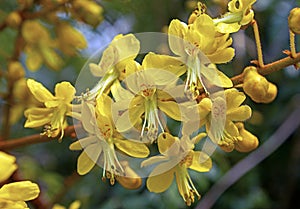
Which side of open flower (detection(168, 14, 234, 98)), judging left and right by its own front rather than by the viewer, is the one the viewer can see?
front

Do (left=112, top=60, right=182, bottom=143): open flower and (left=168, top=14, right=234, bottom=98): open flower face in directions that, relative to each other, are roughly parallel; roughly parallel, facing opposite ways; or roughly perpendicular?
roughly parallel

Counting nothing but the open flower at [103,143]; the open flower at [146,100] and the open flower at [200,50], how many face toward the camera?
3

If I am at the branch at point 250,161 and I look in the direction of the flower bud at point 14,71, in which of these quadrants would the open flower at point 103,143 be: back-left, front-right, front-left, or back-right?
front-left

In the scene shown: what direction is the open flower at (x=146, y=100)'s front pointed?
toward the camera

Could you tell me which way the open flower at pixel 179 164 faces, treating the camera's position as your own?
facing the viewer and to the right of the viewer

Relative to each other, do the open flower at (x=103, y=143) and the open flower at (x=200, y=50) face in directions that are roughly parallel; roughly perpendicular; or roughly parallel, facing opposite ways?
roughly parallel

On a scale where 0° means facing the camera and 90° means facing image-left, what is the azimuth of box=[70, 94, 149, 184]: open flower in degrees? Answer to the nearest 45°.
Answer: approximately 0°

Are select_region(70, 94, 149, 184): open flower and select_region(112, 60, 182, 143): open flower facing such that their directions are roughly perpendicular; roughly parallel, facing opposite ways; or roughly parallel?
roughly parallel

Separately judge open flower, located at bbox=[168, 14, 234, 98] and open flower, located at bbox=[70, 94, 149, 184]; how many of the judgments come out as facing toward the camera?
2
